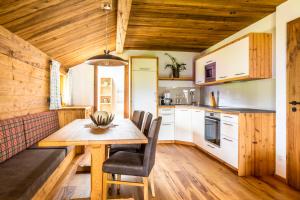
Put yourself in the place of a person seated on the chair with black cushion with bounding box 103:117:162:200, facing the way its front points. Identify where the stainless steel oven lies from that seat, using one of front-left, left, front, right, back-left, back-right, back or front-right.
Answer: back-right

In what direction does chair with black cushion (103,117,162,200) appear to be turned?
to the viewer's left

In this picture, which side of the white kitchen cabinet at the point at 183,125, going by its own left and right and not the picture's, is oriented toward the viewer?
front

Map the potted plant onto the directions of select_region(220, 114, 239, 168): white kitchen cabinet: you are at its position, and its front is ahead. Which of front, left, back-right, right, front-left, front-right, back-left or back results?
right

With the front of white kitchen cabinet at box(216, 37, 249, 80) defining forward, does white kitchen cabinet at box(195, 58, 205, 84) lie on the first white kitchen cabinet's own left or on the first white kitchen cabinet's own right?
on the first white kitchen cabinet's own right

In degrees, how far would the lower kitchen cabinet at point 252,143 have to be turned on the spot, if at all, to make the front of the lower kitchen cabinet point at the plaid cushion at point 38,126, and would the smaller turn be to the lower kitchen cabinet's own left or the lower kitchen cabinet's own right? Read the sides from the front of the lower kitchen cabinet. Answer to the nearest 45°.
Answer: approximately 45° to the lower kitchen cabinet's own right

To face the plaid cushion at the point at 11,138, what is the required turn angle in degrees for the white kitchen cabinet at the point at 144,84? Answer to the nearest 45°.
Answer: approximately 45° to its right

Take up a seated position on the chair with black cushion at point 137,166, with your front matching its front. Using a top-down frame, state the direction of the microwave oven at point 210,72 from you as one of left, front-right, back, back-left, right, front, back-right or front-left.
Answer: back-right

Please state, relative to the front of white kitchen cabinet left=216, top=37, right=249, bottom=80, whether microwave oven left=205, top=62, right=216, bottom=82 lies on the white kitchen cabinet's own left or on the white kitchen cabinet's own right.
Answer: on the white kitchen cabinet's own right

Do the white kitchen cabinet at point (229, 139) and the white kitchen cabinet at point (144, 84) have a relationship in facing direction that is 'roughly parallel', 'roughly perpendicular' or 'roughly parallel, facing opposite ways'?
roughly perpendicular

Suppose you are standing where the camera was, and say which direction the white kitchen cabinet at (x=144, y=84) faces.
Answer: facing the viewer

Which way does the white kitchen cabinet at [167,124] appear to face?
toward the camera
